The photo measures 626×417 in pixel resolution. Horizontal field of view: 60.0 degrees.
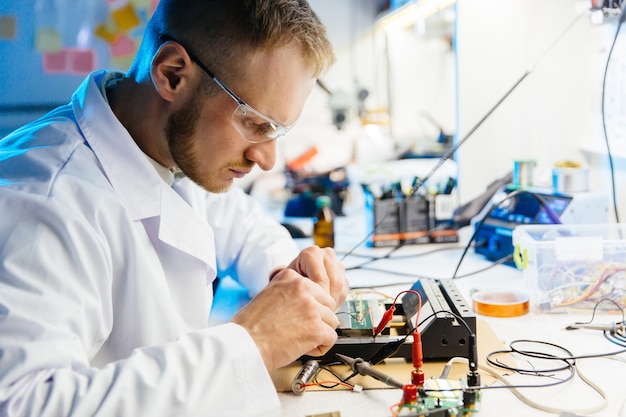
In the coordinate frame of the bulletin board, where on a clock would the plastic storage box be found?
The plastic storage box is roughly at 11 o'clock from the bulletin board.

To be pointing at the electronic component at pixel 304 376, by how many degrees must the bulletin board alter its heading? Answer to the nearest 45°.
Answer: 0° — it already faces it

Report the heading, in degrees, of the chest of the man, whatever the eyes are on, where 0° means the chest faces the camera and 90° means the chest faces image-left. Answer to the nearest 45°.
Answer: approximately 315°

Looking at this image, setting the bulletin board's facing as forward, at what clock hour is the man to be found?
The man is roughly at 12 o'clock from the bulletin board.

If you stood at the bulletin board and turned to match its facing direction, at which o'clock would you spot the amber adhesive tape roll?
The amber adhesive tape roll is roughly at 11 o'clock from the bulletin board.

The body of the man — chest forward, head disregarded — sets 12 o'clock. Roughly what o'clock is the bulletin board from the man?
The bulletin board is roughly at 7 o'clock from the man.

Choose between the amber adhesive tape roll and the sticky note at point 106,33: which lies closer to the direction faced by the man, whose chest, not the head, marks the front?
the amber adhesive tape roll

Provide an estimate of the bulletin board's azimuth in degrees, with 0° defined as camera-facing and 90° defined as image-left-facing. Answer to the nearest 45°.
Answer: approximately 0°

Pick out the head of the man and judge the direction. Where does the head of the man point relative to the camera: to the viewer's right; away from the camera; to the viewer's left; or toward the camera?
to the viewer's right
